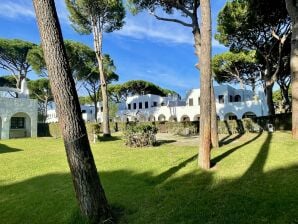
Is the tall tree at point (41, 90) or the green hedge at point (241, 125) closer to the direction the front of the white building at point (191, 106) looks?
the green hedge

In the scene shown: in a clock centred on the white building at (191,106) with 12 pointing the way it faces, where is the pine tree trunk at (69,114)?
The pine tree trunk is roughly at 12 o'clock from the white building.

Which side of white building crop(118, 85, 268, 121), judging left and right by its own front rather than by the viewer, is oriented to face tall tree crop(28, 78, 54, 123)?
right

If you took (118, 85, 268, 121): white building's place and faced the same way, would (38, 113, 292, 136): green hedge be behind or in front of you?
in front

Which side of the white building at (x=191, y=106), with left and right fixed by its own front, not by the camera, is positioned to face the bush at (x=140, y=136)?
front

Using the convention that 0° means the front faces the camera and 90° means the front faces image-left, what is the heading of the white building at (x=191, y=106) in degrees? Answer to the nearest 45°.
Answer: approximately 0°

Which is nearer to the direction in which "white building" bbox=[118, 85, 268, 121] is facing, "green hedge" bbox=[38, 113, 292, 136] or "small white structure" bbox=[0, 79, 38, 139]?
the green hedge

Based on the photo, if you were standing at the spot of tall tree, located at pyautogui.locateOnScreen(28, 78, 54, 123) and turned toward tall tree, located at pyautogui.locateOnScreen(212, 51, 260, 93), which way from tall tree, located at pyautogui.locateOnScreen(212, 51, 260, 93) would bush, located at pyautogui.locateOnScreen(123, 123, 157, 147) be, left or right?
right

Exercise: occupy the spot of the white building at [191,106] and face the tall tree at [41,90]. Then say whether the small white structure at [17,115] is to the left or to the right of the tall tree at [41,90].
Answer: left

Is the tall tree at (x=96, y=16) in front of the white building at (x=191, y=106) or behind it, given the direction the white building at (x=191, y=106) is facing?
in front

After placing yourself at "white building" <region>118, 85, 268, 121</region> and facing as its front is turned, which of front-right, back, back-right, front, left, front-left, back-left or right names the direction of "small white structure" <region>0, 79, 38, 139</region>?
front-right
